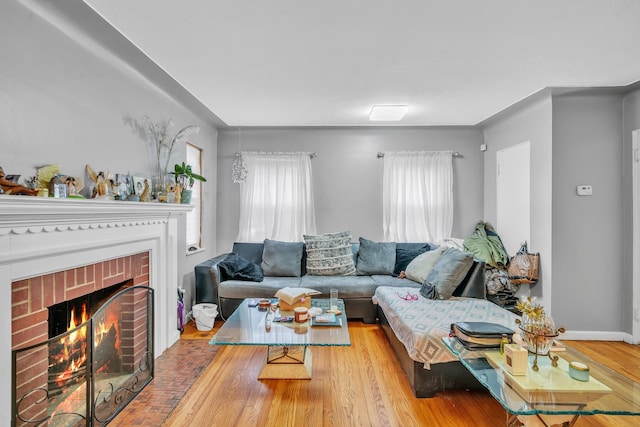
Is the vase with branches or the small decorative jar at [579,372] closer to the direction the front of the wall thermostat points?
the small decorative jar

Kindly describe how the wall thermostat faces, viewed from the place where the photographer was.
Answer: facing the viewer

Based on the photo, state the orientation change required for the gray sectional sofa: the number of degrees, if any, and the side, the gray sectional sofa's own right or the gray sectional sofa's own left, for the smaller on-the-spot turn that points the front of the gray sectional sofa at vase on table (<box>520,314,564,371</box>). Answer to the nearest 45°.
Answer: approximately 45° to the gray sectional sofa's own left

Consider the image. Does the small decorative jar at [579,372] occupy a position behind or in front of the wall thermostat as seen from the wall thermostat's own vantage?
in front

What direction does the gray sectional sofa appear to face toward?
toward the camera

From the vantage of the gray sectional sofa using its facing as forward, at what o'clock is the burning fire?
The burning fire is roughly at 1 o'clock from the gray sectional sofa.

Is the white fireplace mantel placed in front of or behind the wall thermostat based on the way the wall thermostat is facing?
in front

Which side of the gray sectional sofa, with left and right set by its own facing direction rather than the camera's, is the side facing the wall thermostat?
left

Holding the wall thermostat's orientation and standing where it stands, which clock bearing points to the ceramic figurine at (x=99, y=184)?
The ceramic figurine is roughly at 3 o'clock from the wall thermostat.

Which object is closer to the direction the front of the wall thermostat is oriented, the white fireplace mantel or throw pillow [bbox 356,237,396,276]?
the white fireplace mantel

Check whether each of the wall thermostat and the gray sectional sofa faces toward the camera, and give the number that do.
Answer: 2

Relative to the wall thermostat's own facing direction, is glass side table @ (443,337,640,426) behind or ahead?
ahead
